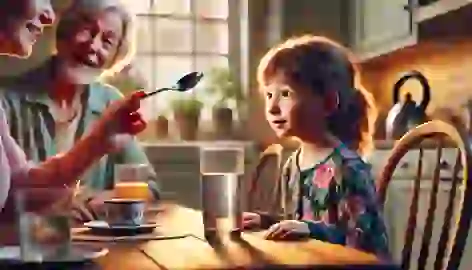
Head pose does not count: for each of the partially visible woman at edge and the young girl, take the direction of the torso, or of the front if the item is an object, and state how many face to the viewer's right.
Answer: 1

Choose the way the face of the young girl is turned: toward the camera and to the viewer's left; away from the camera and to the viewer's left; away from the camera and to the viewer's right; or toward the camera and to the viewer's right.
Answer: toward the camera and to the viewer's left

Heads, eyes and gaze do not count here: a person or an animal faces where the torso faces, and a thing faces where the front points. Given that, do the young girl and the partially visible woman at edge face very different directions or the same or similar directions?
very different directions

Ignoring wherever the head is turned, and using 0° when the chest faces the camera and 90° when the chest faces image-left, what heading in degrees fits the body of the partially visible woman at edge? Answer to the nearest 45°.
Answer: approximately 270°

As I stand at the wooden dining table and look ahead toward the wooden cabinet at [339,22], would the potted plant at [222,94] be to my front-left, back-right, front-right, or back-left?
front-left

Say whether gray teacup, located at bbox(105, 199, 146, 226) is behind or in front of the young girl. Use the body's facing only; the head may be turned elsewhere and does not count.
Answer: in front

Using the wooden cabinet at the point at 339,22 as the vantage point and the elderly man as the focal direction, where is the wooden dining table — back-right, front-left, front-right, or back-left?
front-left

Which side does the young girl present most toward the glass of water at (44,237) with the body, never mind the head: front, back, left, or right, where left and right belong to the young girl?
front

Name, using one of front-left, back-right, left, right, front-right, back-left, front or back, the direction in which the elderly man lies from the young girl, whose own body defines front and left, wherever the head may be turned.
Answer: front-right

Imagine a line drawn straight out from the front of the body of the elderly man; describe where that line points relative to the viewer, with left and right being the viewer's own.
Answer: facing the viewer

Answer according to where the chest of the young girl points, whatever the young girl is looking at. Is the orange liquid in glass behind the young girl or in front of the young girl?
in front

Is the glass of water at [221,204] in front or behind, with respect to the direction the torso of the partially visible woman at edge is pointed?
in front

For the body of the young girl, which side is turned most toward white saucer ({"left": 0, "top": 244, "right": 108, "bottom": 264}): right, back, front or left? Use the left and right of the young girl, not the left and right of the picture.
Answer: front

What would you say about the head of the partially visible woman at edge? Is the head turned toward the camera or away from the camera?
toward the camera
